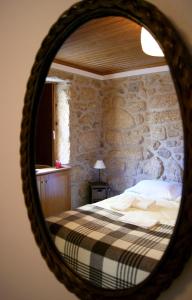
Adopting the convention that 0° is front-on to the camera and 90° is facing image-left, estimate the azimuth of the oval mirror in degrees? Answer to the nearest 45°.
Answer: approximately 45°
